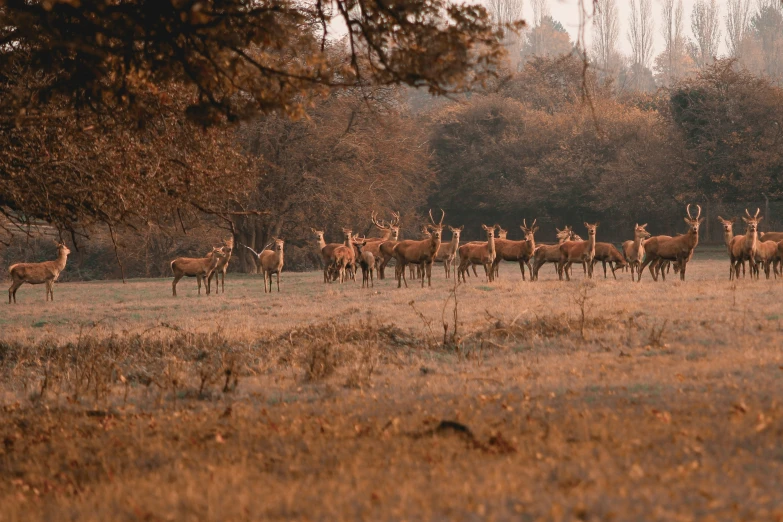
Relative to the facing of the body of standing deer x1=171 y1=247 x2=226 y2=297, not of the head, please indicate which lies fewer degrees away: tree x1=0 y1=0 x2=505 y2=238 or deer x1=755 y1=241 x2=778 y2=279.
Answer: the deer

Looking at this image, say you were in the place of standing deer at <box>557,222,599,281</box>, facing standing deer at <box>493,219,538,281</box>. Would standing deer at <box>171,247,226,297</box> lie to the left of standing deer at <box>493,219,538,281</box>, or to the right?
left

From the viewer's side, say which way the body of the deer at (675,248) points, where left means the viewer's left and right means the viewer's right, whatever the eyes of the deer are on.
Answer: facing to the right of the viewer

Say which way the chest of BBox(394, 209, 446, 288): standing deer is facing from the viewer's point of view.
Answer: to the viewer's right

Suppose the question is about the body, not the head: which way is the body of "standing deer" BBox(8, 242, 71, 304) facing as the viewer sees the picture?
to the viewer's right

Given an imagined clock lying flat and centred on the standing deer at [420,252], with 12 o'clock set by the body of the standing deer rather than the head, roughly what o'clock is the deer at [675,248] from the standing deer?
The deer is roughly at 12 o'clock from the standing deer.

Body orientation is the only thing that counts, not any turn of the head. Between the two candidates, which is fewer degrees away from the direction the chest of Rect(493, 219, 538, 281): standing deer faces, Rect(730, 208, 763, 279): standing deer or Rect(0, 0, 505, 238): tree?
the standing deer

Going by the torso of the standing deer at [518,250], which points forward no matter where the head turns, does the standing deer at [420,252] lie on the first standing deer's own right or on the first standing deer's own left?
on the first standing deer's own right

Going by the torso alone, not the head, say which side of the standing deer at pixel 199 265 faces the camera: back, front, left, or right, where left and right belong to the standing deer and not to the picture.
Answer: right

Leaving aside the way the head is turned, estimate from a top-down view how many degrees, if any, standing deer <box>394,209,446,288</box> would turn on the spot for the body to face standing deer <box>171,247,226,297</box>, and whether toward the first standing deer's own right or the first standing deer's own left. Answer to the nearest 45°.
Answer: approximately 180°

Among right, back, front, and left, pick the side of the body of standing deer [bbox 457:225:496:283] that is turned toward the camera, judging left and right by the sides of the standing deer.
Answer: right
